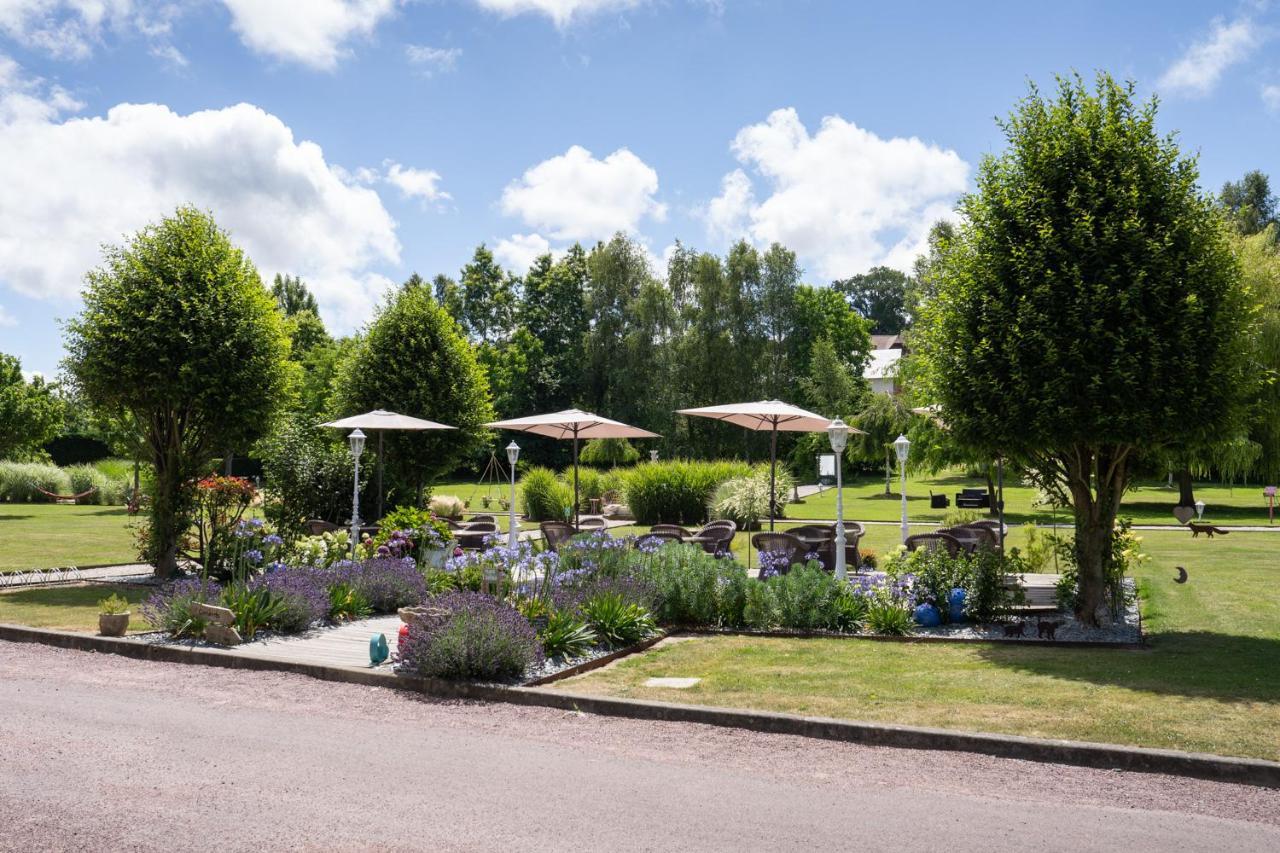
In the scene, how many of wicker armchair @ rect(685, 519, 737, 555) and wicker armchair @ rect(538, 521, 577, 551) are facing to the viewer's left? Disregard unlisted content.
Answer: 1

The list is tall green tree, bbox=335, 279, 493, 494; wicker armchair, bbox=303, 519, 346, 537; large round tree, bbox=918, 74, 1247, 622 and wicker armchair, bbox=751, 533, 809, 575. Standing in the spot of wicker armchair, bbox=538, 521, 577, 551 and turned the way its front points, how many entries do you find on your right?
2

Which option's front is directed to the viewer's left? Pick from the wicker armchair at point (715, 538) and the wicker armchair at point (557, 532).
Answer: the wicker armchair at point (715, 538)

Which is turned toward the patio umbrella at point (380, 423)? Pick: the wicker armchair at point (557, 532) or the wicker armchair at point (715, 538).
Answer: the wicker armchair at point (715, 538)

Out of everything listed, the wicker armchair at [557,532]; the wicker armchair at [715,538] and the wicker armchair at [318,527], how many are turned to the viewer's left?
1

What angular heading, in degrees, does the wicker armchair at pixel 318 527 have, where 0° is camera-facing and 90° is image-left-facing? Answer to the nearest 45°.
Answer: approximately 225°

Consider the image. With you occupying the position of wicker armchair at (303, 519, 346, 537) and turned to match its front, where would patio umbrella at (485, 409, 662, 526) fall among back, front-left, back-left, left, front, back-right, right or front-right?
front-right

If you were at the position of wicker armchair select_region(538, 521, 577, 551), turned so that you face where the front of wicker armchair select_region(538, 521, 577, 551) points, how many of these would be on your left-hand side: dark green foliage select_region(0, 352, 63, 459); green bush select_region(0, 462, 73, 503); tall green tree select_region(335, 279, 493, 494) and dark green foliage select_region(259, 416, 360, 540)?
4

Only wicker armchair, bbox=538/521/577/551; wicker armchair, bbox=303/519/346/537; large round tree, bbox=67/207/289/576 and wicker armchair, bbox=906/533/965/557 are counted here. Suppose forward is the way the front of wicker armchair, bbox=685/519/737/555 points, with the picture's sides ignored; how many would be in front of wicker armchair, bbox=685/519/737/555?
3

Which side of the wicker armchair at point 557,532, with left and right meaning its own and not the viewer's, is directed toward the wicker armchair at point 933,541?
right
